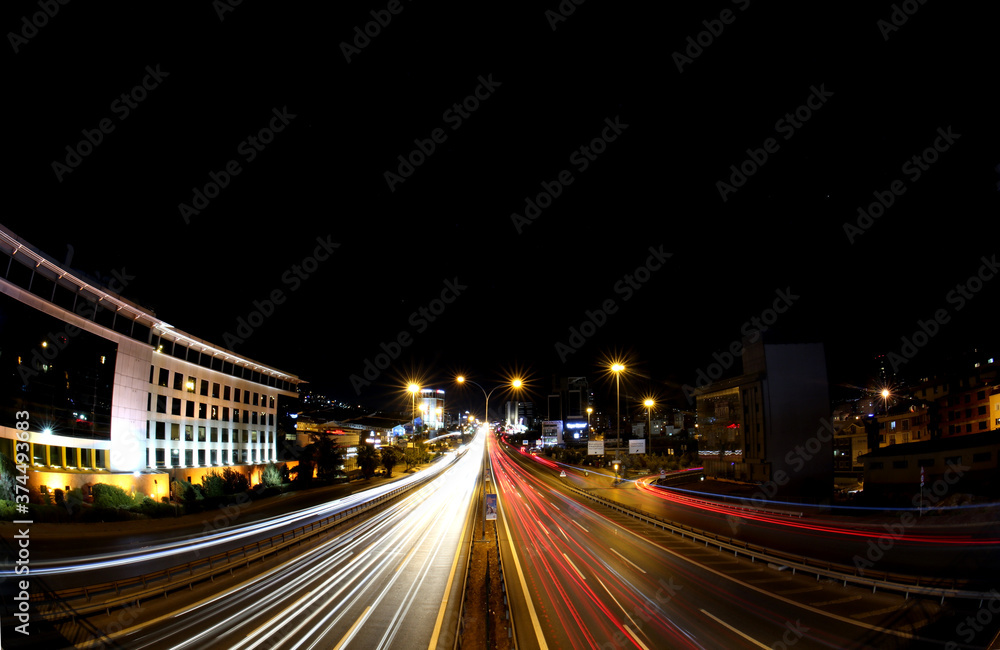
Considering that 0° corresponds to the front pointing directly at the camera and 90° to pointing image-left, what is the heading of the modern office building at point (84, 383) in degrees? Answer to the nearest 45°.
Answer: approximately 315°

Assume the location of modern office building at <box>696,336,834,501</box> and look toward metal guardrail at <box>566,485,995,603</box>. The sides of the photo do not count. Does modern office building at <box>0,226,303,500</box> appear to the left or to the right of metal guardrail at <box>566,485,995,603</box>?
right

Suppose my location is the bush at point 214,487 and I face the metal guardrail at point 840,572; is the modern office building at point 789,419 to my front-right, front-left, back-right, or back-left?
front-left

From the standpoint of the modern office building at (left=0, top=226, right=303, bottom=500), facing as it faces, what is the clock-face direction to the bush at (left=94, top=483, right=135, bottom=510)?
The bush is roughly at 1 o'clock from the modern office building.

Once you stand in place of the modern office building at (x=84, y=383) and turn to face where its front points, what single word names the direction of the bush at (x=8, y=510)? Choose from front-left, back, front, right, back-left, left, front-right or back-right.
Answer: front-right
